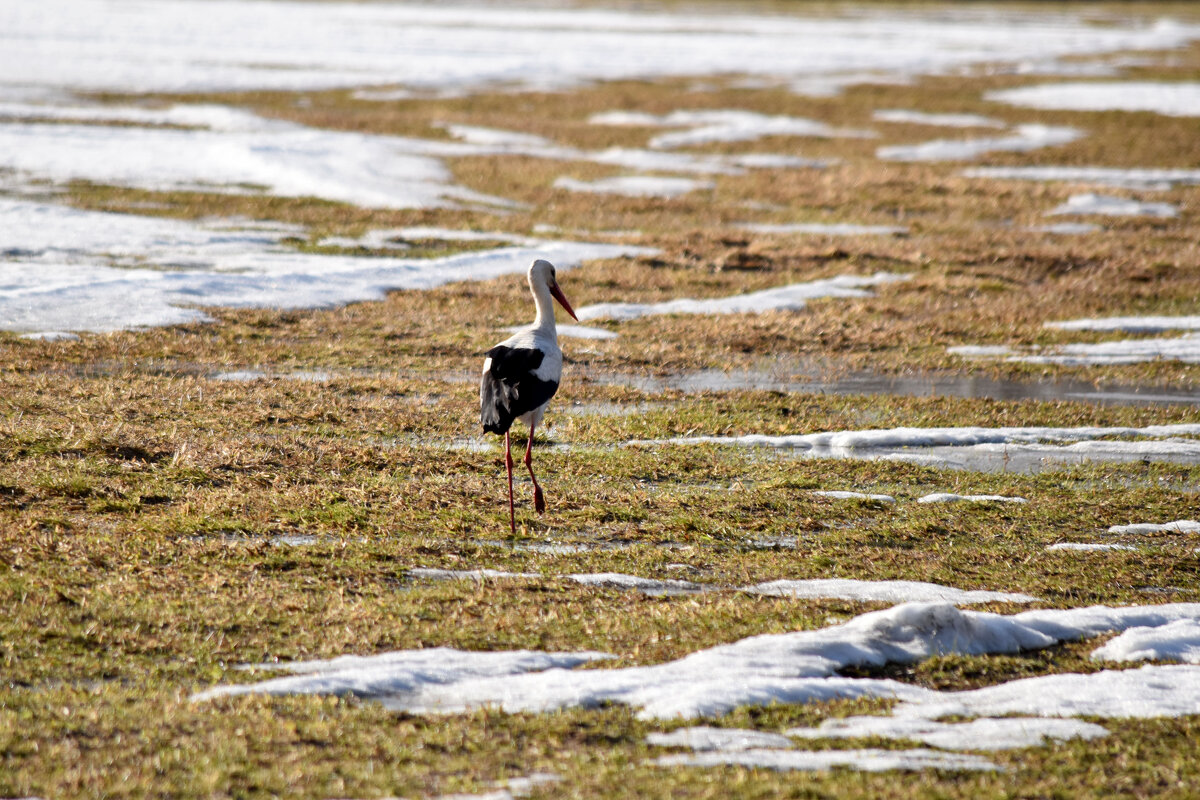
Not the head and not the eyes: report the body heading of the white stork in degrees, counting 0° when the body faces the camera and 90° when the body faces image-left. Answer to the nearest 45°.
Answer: approximately 225°

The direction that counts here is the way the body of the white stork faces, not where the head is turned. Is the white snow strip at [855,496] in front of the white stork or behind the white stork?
in front

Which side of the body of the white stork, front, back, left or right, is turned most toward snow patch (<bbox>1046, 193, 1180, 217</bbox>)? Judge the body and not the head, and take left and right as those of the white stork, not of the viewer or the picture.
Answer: front

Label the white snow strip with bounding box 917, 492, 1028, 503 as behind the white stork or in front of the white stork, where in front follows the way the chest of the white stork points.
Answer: in front

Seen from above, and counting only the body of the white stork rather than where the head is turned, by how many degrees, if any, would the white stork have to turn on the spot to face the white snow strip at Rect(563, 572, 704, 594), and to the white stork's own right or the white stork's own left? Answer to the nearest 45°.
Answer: approximately 135° to the white stork's own right

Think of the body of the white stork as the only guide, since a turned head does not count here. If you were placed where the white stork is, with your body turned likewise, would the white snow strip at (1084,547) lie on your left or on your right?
on your right

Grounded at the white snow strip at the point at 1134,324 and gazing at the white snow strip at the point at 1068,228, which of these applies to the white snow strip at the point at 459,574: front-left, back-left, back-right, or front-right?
back-left

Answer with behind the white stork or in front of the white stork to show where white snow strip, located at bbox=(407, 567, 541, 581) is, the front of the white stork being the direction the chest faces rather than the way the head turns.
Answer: behind

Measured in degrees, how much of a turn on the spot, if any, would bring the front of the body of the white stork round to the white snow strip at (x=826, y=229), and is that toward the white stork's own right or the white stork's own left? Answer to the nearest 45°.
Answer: approximately 45° to the white stork's own left

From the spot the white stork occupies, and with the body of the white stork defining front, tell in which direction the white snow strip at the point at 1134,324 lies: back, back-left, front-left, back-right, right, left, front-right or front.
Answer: front

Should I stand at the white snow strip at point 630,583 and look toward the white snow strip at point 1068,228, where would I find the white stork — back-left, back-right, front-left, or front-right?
front-left

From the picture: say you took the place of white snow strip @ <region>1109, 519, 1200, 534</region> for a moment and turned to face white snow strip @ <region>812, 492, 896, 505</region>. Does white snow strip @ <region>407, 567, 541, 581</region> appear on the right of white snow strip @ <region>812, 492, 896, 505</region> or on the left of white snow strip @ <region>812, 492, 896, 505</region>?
left

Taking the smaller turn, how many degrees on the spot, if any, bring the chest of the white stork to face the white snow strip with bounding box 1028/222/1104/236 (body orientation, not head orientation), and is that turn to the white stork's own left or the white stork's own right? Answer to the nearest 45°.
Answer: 0° — it already faces it

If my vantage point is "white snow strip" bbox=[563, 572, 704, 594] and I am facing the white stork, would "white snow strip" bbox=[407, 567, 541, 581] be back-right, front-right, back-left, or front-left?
front-left
